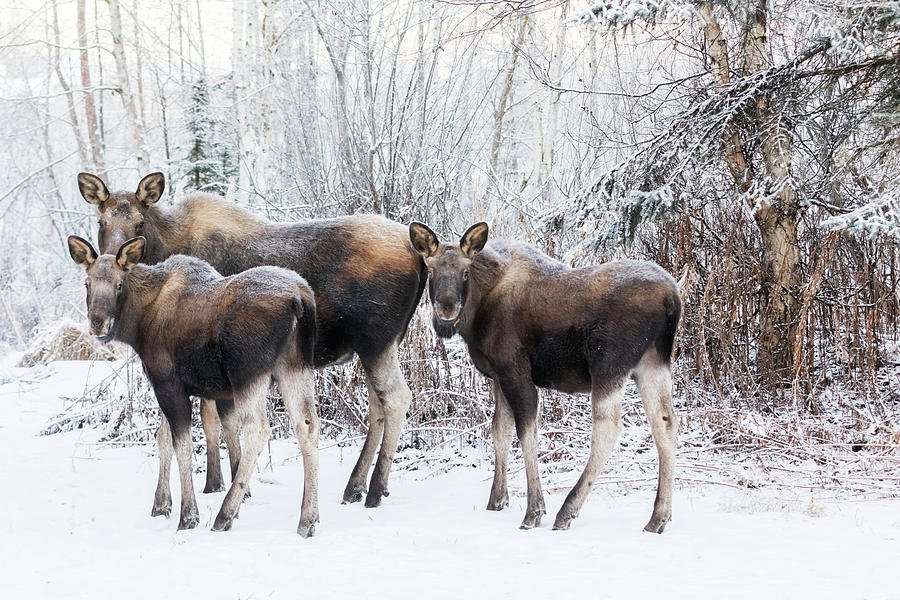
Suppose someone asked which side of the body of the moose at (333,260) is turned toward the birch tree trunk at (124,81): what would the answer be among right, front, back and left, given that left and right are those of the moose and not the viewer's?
right

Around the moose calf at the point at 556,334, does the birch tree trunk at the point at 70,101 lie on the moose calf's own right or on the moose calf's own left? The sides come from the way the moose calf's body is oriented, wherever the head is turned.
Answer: on the moose calf's own right

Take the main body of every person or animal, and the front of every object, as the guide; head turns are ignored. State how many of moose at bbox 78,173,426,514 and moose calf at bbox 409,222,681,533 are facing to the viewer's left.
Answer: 2

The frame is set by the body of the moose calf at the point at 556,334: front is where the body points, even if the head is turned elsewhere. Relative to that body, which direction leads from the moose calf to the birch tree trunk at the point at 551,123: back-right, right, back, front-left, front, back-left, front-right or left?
right

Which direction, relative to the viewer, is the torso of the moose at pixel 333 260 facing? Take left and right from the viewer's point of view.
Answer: facing to the left of the viewer

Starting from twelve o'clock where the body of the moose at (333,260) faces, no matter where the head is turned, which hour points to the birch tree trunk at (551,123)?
The birch tree trunk is roughly at 4 o'clock from the moose.

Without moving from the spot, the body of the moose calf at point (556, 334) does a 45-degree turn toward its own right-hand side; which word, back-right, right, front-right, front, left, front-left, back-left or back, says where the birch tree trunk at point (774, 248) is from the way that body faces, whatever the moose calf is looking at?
right

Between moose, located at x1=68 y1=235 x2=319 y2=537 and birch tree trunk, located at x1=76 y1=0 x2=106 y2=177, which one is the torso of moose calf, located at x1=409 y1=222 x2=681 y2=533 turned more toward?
the moose

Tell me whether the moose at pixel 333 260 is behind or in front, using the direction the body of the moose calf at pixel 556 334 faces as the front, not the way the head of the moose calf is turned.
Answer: in front

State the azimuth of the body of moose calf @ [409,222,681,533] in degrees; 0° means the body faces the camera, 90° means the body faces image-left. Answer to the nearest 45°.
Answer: approximately 90°

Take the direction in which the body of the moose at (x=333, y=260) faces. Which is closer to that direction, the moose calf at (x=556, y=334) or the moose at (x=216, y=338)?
the moose

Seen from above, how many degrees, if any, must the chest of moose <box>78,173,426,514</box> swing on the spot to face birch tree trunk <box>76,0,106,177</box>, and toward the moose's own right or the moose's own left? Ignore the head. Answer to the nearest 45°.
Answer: approximately 90° to the moose's own right

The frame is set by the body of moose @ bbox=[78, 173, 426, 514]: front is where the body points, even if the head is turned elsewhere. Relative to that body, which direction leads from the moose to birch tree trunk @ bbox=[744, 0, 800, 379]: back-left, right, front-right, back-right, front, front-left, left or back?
back

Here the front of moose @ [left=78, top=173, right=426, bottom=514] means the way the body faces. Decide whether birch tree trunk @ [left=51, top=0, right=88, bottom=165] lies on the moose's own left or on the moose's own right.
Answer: on the moose's own right
